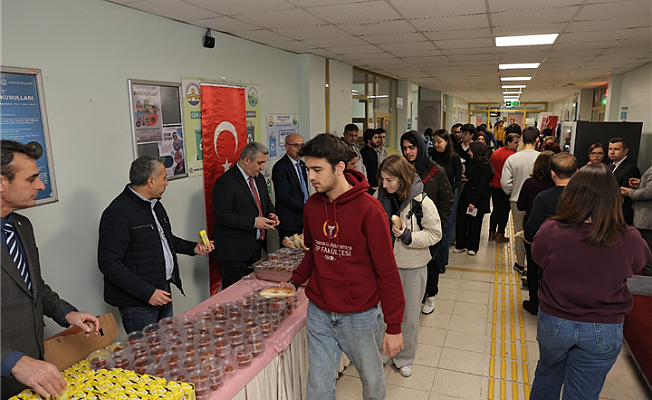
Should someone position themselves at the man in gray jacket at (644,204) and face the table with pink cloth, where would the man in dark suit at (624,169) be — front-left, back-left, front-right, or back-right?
back-right

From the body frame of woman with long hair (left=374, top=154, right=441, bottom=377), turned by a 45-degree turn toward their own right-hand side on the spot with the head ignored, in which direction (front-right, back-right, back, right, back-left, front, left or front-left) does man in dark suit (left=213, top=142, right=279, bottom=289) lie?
front

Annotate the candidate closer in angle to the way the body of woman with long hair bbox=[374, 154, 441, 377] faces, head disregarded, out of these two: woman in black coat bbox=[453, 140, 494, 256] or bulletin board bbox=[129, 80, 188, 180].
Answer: the bulletin board

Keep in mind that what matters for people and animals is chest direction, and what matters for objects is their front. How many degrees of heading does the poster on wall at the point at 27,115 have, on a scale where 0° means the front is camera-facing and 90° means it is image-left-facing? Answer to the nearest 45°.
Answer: approximately 315°

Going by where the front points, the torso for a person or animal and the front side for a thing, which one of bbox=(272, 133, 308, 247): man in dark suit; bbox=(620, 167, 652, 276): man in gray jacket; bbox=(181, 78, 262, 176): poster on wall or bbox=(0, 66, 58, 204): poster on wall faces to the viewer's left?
the man in gray jacket

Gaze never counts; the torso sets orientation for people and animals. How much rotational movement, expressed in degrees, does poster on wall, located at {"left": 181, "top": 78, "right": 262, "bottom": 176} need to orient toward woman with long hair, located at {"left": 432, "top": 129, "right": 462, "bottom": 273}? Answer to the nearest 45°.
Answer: approximately 45° to its left

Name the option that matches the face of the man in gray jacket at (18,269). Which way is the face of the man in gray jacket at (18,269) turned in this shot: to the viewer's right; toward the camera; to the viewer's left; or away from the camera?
to the viewer's right

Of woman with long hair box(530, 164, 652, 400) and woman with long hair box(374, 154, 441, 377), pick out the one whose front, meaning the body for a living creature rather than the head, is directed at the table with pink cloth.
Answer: woman with long hair box(374, 154, 441, 377)

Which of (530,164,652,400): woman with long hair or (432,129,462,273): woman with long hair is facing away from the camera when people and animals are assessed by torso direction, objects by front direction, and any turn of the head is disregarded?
(530,164,652,400): woman with long hair

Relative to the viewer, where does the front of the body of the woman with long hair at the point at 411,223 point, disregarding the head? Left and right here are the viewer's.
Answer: facing the viewer and to the left of the viewer

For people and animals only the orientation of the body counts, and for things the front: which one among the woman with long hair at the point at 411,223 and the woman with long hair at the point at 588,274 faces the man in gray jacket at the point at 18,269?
the woman with long hair at the point at 411,223

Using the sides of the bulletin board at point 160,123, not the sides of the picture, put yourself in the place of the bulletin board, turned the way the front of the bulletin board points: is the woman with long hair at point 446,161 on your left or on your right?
on your left

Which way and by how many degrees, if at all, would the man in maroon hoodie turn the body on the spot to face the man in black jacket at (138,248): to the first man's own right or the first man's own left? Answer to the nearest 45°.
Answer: approximately 45° to the first man's own right

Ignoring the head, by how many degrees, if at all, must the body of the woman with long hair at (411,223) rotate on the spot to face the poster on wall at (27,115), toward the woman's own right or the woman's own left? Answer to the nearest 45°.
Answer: approximately 45° to the woman's own right

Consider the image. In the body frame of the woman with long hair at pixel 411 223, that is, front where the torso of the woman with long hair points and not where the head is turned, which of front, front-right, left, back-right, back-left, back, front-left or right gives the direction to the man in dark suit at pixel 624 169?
back

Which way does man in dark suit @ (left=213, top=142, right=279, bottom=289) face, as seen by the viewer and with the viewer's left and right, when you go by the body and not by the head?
facing the viewer and to the right of the viewer

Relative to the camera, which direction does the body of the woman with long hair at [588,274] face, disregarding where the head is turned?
away from the camera

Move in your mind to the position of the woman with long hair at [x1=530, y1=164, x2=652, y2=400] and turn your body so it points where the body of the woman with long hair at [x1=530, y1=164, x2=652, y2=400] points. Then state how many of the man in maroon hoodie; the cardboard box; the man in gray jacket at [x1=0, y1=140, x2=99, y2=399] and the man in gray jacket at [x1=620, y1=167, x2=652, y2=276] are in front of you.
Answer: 1

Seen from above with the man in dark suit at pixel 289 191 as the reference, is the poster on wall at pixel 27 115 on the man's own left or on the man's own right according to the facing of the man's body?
on the man's own right

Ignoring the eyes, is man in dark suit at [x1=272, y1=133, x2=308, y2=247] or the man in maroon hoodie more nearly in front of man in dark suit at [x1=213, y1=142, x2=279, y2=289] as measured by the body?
the man in maroon hoodie
